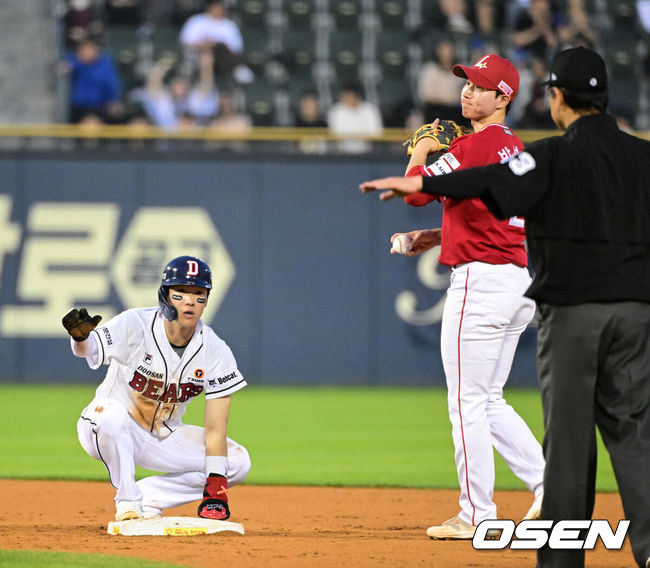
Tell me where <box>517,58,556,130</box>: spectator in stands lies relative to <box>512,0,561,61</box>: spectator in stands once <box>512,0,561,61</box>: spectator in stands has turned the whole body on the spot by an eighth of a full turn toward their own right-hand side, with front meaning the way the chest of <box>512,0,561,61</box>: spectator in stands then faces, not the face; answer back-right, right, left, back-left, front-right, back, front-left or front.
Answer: front-left

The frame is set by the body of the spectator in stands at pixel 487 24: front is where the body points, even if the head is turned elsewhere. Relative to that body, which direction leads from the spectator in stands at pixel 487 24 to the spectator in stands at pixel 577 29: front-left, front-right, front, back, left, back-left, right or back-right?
left

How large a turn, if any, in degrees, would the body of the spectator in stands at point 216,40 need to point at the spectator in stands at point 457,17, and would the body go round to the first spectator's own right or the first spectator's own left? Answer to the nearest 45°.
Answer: approximately 90° to the first spectator's own left

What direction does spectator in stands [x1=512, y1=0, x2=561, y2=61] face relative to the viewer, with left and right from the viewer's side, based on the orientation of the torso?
facing the viewer

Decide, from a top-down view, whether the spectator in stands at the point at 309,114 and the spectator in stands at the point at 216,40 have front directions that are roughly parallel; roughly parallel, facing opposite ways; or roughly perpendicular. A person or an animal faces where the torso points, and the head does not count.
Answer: roughly parallel

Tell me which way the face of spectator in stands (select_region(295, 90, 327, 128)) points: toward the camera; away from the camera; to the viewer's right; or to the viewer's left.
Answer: toward the camera

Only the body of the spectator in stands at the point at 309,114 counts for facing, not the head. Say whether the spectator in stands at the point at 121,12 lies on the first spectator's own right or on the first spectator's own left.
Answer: on the first spectator's own right

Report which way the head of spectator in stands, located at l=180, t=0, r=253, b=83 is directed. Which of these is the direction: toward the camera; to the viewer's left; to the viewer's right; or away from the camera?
toward the camera

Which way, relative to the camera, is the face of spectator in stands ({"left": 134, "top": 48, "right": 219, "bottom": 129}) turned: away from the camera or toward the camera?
toward the camera

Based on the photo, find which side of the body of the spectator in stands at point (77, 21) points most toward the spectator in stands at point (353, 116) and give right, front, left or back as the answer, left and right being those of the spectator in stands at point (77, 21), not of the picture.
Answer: left

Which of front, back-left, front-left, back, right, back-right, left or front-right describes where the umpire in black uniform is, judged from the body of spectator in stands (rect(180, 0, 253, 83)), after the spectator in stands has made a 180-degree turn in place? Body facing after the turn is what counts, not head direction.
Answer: back

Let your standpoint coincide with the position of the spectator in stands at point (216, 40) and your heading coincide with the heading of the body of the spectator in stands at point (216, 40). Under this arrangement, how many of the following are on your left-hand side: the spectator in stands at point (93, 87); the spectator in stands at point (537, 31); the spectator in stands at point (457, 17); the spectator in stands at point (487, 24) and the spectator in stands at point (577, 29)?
4

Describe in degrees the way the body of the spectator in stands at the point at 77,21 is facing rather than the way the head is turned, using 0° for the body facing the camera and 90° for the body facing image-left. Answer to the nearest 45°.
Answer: approximately 0°

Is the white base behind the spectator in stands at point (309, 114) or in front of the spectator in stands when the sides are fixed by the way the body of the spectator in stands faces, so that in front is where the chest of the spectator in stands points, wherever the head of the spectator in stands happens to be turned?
in front

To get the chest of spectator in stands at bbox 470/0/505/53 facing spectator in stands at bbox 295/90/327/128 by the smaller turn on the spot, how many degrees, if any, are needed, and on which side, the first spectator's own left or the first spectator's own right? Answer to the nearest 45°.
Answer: approximately 45° to the first spectator's own right

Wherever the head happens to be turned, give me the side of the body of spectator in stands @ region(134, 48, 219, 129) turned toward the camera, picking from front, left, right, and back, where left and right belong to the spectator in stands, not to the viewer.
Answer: front

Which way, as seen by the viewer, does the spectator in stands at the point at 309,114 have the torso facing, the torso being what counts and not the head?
toward the camera

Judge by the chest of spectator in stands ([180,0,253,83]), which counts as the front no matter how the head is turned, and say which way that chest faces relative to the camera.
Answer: toward the camera
